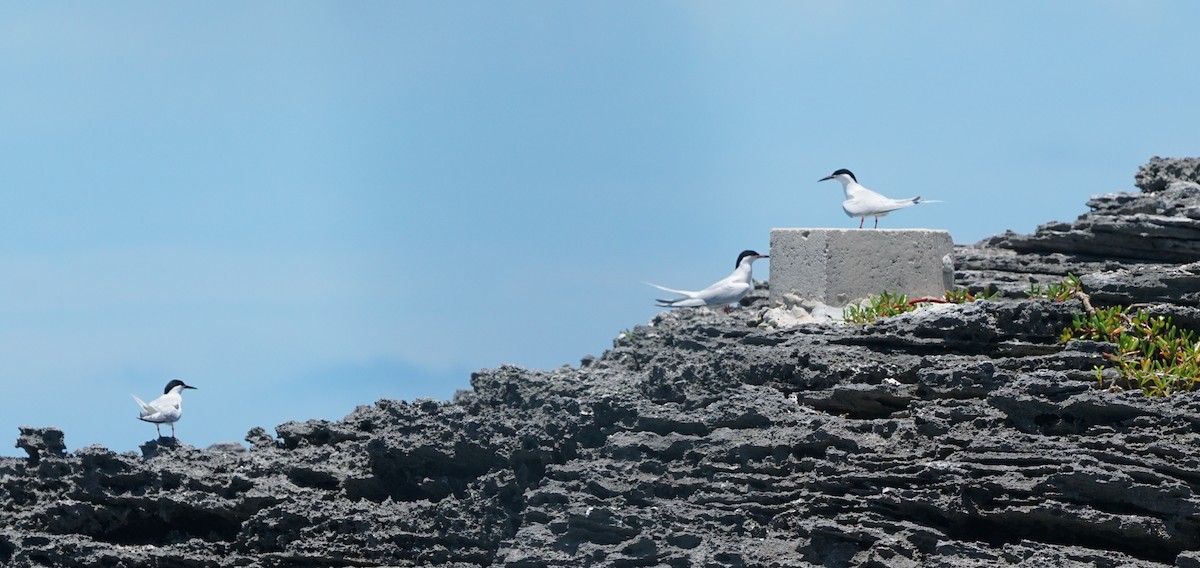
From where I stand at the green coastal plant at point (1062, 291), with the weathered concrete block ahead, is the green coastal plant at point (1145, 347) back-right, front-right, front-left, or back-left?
back-left

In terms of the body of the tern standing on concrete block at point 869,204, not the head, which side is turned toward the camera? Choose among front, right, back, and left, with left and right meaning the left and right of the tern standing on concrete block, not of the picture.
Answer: left

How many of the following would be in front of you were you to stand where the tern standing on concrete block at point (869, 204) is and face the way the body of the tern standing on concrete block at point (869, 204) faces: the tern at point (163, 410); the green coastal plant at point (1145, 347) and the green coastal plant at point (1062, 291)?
1

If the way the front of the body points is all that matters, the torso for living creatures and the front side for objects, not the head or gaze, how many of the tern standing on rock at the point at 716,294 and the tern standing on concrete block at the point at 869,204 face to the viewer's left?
1

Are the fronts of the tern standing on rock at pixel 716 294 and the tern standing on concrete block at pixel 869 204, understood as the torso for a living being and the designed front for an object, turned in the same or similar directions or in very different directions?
very different directions

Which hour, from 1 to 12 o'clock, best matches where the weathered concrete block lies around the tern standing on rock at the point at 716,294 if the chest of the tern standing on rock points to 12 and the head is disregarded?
The weathered concrete block is roughly at 12 o'clock from the tern standing on rock.

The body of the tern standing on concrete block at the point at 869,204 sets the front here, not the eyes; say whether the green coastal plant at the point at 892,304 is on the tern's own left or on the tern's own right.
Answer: on the tern's own left

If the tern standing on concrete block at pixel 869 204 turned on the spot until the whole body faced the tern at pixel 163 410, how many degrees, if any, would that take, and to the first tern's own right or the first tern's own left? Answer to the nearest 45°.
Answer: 0° — it already faces it

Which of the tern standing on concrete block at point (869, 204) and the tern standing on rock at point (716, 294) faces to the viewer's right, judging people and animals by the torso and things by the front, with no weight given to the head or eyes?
the tern standing on rock at point (716, 294)

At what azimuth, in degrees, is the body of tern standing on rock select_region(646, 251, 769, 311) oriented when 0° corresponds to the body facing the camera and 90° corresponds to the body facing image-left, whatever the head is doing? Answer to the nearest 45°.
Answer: approximately 270°

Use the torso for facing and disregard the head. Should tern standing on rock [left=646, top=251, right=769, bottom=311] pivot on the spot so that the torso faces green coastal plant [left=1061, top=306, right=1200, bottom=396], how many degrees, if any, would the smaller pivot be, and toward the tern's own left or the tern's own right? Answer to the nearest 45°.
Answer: approximately 45° to the tern's own right
